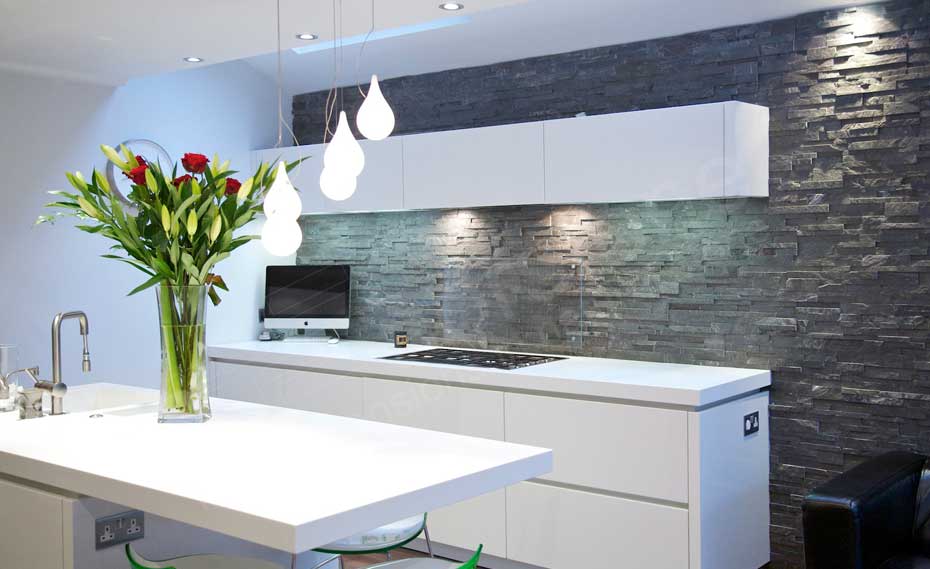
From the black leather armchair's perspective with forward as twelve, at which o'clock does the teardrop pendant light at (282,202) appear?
The teardrop pendant light is roughly at 12 o'clock from the black leather armchair.

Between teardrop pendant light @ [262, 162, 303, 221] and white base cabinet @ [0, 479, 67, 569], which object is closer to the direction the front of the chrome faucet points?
the teardrop pendant light

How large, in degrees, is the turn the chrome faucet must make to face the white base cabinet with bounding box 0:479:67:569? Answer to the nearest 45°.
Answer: approximately 90° to its right

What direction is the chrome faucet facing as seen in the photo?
to the viewer's right

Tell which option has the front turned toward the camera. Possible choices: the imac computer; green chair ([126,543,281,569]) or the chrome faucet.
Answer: the imac computer

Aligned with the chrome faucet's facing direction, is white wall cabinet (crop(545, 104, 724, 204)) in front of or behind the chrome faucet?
in front

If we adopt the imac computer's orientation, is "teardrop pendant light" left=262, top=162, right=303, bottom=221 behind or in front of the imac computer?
in front
